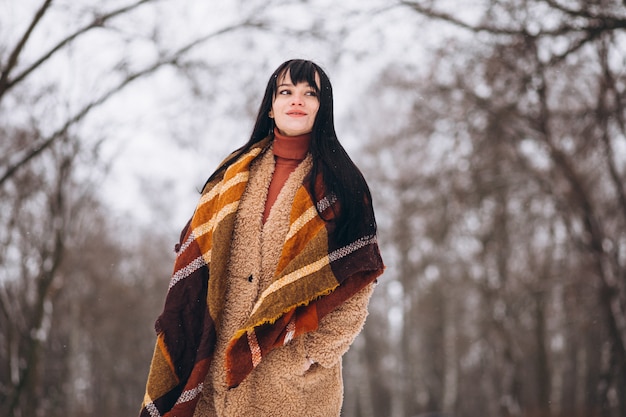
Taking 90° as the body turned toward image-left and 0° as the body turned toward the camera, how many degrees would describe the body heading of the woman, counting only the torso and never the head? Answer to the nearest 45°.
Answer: approximately 0°

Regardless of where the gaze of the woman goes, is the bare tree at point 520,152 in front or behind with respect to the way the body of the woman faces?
behind
